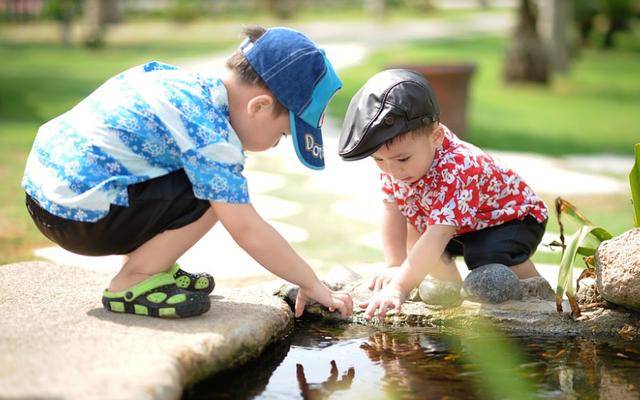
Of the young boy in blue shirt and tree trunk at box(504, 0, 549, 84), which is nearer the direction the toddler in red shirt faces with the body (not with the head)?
the young boy in blue shirt

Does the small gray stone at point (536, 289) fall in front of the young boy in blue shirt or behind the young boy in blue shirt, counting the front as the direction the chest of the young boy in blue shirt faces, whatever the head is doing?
in front

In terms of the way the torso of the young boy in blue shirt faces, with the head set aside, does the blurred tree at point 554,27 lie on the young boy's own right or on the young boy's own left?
on the young boy's own left

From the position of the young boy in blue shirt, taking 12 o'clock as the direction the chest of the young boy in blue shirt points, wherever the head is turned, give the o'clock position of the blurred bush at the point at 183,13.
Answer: The blurred bush is roughly at 9 o'clock from the young boy in blue shirt.

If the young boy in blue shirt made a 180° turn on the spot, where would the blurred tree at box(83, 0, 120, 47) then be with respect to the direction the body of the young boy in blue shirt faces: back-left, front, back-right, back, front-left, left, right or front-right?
right

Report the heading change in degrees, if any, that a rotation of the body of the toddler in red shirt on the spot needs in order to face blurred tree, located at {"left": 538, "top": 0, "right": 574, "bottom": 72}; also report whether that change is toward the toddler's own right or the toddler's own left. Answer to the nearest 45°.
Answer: approximately 135° to the toddler's own right

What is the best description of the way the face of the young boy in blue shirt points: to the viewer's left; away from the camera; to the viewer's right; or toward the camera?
to the viewer's right

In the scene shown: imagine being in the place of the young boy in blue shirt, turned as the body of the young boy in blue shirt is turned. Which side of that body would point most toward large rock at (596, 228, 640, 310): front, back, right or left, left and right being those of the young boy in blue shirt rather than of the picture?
front

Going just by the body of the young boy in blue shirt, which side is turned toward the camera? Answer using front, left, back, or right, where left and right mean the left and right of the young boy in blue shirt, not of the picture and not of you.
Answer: right

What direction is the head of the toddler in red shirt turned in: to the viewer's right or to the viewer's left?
to the viewer's left

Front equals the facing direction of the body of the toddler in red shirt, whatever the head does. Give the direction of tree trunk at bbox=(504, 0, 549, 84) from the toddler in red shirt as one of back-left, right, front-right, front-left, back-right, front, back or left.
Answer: back-right

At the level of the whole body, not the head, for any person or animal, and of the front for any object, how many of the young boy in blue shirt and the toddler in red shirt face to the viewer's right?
1
